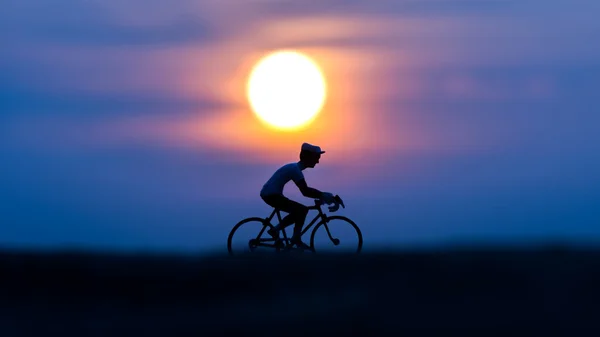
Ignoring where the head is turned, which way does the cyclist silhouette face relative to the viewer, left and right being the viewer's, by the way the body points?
facing to the right of the viewer
